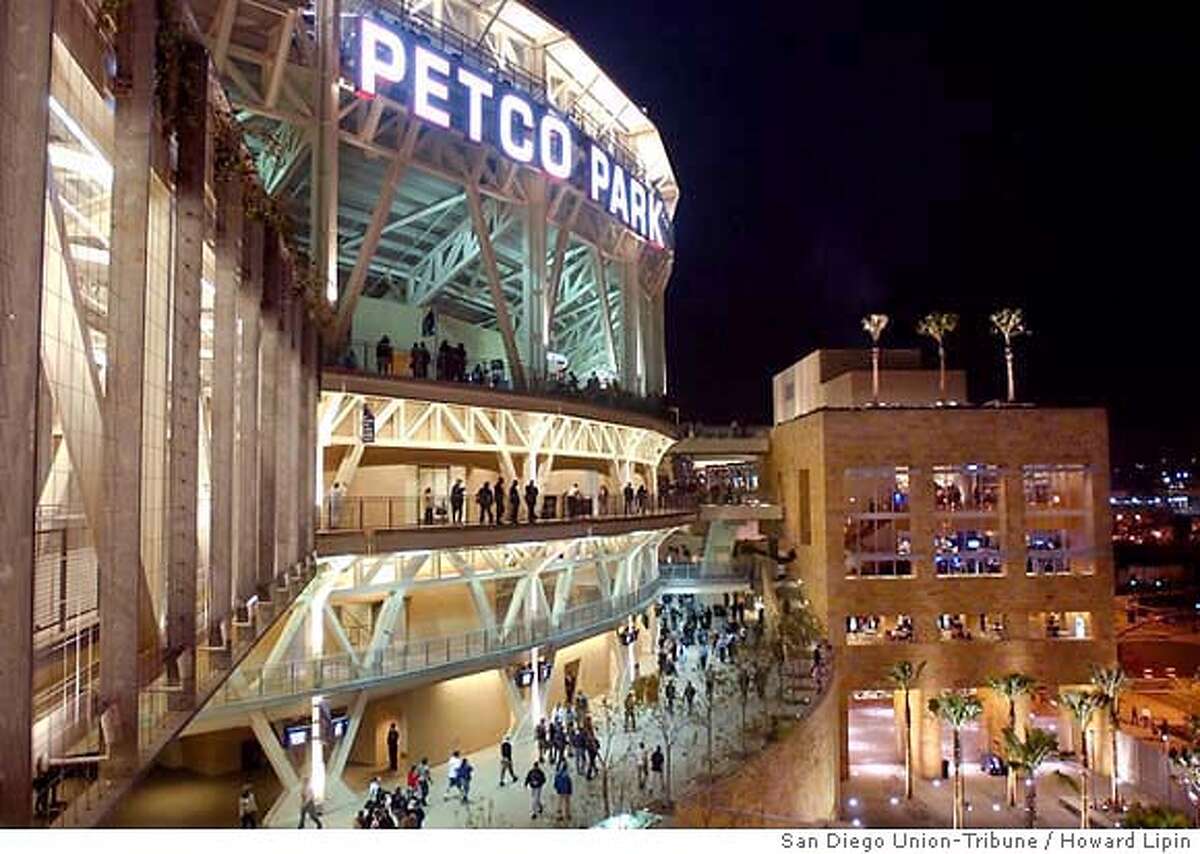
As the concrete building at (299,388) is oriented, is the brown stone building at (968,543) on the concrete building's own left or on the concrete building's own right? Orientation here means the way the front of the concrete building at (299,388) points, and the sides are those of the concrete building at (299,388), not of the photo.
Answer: on the concrete building's own left

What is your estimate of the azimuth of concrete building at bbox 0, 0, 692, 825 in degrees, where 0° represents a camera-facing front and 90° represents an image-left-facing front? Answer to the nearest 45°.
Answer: approximately 315°

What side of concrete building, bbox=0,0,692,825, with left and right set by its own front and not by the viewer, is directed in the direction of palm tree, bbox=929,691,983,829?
front

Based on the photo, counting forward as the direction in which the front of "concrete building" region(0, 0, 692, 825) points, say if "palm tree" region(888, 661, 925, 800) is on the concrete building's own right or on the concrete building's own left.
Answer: on the concrete building's own left
